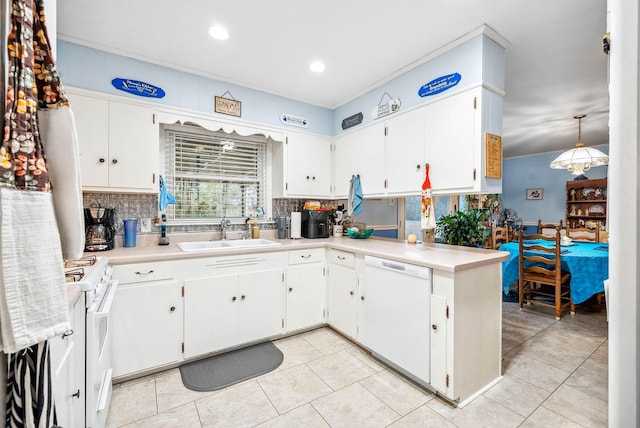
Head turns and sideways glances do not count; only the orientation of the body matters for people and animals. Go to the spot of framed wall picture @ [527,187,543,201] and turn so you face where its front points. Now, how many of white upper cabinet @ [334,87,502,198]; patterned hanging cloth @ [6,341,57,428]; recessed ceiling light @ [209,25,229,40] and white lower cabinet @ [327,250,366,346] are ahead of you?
4

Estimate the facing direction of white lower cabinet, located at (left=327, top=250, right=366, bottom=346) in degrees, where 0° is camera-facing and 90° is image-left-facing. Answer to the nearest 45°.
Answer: approximately 45°

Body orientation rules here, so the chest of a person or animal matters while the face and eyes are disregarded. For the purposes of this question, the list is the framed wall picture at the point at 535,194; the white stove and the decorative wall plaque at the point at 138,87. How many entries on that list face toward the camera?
2

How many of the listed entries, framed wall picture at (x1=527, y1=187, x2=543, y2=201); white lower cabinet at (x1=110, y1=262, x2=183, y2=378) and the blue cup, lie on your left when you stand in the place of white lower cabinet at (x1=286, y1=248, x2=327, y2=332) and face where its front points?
1

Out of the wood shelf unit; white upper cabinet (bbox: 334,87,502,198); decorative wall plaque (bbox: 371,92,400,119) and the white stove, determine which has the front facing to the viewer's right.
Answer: the white stove

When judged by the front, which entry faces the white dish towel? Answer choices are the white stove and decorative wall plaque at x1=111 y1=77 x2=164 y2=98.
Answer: the decorative wall plaque

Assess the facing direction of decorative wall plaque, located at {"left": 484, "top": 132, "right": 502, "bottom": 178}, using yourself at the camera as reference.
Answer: facing the viewer and to the right of the viewer

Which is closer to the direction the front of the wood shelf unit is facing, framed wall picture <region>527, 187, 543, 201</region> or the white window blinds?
the white window blinds

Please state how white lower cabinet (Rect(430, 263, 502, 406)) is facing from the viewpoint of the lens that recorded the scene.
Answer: facing the viewer and to the left of the viewer

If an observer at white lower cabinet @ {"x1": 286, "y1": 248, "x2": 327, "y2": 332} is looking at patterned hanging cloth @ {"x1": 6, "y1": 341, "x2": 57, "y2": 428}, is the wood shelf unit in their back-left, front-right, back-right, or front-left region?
back-left

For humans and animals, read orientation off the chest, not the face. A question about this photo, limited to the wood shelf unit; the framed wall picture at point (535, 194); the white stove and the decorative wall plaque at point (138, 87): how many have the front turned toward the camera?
3

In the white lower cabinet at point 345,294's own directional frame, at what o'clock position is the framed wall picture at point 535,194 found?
The framed wall picture is roughly at 6 o'clock from the white lower cabinet.

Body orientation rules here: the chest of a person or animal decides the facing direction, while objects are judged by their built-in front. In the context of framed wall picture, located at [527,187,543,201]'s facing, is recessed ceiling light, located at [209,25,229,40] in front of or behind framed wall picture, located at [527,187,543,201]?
in front

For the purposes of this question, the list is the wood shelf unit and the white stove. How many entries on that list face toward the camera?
1

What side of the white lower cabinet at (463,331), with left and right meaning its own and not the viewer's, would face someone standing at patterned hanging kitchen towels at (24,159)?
front

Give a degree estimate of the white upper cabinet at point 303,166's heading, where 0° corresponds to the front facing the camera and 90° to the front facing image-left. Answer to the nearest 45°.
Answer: approximately 315°

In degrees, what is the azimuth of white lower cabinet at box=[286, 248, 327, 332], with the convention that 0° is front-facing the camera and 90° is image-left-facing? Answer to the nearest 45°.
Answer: approximately 315°
